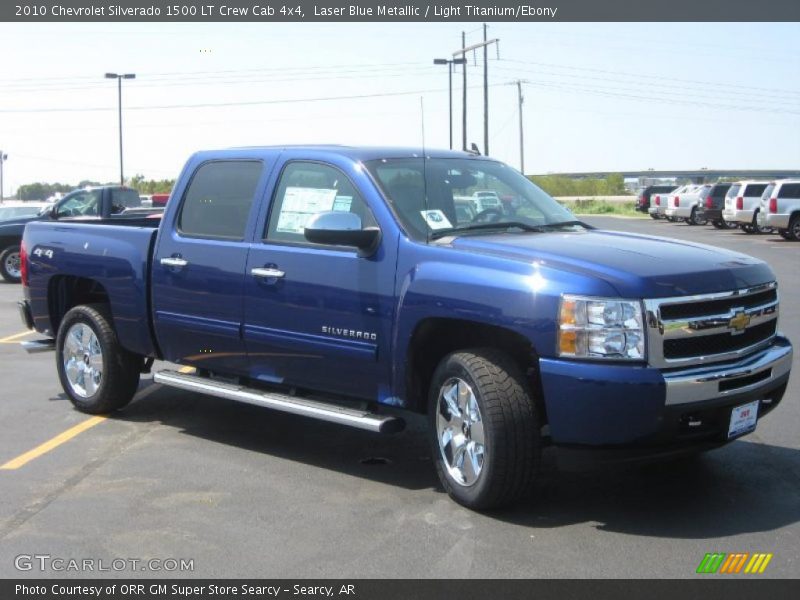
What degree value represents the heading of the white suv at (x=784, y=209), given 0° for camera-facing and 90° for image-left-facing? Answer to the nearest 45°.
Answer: approximately 225°

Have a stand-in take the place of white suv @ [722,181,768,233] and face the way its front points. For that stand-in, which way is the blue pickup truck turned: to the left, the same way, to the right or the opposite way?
to the right

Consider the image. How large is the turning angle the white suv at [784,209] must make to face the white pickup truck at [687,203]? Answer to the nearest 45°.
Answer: approximately 45° to its left

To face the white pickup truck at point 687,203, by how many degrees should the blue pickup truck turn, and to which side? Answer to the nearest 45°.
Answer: approximately 135° to its left

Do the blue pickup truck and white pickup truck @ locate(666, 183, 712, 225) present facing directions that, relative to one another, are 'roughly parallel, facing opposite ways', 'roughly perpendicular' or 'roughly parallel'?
roughly perpendicular

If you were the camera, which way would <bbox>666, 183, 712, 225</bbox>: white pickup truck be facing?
facing away from the viewer and to the right of the viewer

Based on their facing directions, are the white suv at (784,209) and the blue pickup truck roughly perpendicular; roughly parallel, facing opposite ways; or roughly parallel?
roughly perpendicular

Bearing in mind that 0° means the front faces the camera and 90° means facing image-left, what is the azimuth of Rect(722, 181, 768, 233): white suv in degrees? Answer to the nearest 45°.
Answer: approximately 225°

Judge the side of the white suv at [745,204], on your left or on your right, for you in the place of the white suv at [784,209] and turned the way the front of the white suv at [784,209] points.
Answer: on your left

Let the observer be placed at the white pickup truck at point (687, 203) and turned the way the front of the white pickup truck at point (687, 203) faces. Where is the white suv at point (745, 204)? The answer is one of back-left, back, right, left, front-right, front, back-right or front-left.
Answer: back-right

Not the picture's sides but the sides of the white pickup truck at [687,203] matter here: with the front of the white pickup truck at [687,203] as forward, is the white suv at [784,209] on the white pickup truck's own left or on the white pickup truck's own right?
on the white pickup truck's own right

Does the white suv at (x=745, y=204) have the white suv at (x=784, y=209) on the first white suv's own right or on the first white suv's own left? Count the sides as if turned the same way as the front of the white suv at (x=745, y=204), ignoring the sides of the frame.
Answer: on the first white suv's own right
